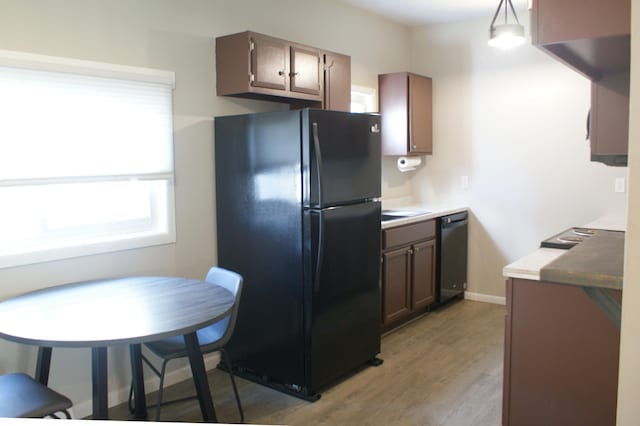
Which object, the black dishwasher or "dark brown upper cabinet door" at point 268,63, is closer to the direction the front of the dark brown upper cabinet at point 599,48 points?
the dark brown upper cabinet door

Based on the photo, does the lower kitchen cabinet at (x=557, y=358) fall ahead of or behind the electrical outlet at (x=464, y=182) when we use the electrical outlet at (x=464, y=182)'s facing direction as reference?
ahead

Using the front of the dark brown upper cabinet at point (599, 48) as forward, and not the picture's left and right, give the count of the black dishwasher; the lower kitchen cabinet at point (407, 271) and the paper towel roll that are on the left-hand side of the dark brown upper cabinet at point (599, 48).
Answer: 0

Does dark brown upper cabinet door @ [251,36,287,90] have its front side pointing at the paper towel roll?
no

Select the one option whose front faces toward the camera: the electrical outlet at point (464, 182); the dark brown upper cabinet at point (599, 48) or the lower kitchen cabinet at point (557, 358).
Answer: the electrical outlet

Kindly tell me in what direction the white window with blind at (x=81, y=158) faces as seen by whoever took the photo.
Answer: facing the viewer and to the right of the viewer

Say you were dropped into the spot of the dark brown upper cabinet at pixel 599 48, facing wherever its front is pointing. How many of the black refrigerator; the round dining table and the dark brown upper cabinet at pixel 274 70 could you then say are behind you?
0

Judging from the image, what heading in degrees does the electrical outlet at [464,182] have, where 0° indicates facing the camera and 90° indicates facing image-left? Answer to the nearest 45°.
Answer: approximately 0°

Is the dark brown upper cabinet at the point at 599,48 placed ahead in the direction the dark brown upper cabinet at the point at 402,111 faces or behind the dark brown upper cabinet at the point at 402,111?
ahead

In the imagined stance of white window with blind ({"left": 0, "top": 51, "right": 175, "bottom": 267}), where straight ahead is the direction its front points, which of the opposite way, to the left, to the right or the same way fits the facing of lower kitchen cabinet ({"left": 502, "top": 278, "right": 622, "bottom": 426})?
the opposite way

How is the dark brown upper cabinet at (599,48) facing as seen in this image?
to the viewer's left

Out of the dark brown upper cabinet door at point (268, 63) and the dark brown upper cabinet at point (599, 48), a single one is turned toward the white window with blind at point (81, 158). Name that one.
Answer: the dark brown upper cabinet at point (599, 48)

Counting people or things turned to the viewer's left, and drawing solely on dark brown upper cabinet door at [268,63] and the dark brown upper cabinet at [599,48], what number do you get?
1

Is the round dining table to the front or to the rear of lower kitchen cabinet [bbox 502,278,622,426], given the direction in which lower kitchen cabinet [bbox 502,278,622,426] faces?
to the front

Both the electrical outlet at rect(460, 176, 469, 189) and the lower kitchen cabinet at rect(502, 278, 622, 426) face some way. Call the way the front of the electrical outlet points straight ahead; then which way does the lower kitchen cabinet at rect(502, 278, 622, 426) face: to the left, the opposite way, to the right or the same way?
to the right

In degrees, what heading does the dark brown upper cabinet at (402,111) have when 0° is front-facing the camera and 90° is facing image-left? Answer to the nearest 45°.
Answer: approximately 315°
